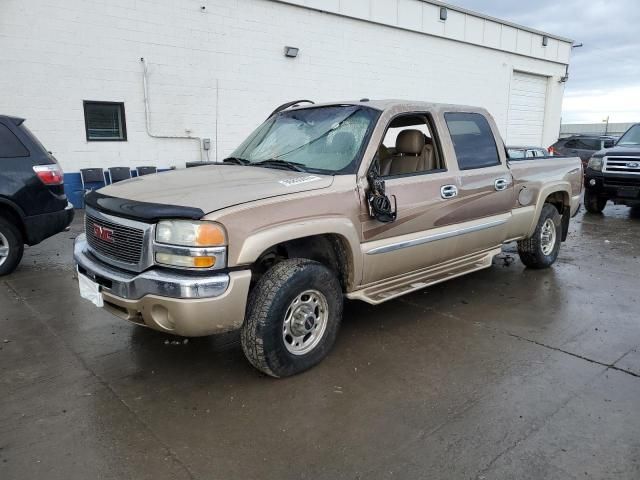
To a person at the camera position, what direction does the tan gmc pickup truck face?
facing the viewer and to the left of the viewer

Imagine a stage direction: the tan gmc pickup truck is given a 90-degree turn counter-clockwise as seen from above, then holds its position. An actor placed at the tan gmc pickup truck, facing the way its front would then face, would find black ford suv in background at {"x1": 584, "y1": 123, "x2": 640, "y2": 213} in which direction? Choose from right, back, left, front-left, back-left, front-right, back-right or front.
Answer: left

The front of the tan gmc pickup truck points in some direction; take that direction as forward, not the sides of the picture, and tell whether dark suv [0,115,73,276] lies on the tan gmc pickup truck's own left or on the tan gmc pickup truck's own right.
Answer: on the tan gmc pickup truck's own right

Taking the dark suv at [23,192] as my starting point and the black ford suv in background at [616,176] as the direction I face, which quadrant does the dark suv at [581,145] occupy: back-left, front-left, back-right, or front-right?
front-left

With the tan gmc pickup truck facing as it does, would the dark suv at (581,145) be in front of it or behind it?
behind
